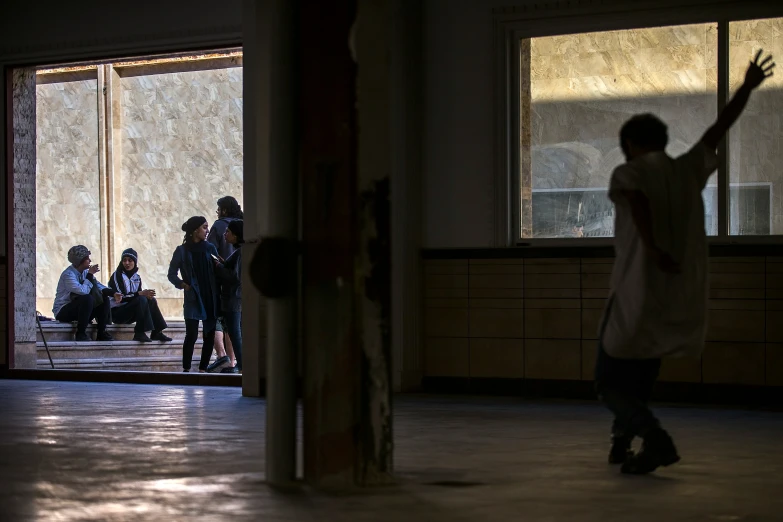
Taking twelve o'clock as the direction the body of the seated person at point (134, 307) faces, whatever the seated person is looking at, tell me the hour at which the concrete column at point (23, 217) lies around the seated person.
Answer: The concrete column is roughly at 2 o'clock from the seated person.

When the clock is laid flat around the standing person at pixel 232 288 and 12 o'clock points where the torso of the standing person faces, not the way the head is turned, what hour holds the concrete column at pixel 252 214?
The concrete column is roughly at 9 o'clock from the standing person.

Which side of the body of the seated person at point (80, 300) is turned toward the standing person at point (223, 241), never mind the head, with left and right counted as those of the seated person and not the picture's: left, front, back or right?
front

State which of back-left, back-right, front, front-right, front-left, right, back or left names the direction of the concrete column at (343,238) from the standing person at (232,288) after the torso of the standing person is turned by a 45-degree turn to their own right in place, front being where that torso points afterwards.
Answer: back-left

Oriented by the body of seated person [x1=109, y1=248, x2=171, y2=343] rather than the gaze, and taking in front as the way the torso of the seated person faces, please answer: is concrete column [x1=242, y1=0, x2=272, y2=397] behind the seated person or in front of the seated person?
in front

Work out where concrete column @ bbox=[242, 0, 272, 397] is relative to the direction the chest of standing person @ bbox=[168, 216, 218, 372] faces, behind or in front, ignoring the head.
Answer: in front

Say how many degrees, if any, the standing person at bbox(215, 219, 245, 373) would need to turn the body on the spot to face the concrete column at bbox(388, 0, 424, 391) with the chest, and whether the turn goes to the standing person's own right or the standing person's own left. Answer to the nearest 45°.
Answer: approximately 135° to the standing person's own left

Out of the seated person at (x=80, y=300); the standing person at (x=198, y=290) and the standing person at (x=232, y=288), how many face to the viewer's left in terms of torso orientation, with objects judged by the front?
1

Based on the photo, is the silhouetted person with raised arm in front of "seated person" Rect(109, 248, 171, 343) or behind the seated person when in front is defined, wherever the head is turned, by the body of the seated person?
in front

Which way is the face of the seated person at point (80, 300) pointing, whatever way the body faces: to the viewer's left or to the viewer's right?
to the viewer's right

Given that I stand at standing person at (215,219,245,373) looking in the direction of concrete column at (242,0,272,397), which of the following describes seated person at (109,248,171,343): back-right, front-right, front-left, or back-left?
back-right
